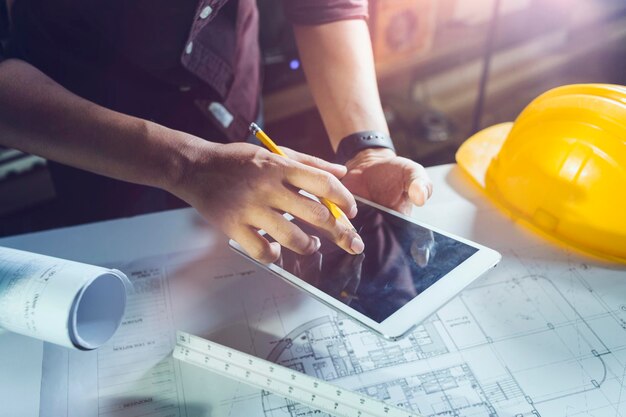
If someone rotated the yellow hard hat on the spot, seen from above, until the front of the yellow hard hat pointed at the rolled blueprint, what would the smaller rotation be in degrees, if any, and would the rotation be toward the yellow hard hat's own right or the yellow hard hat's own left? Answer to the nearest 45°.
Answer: approximately 90° to the yellow hard hat's own left

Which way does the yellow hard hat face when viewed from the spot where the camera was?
facing away from the viewer and to the left of the viewer
